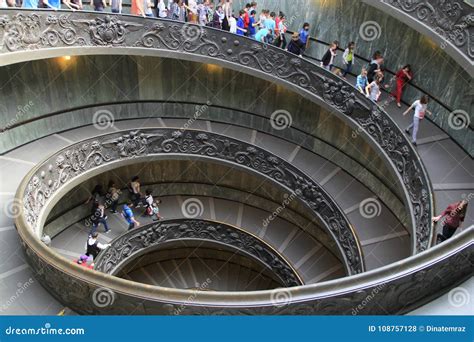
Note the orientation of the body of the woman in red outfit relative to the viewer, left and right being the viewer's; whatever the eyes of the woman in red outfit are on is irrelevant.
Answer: facing the viewer and to the right of the viewer

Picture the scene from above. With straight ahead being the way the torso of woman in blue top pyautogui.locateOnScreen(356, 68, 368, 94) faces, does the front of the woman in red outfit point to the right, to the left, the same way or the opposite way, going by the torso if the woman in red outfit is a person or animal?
the same way

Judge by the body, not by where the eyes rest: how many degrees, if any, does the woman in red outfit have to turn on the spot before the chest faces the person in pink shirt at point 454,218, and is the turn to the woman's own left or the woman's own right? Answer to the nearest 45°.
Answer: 0° — they already face them

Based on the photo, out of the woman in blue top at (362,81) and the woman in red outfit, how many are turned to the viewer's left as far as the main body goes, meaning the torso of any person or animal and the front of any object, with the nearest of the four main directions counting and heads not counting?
0
